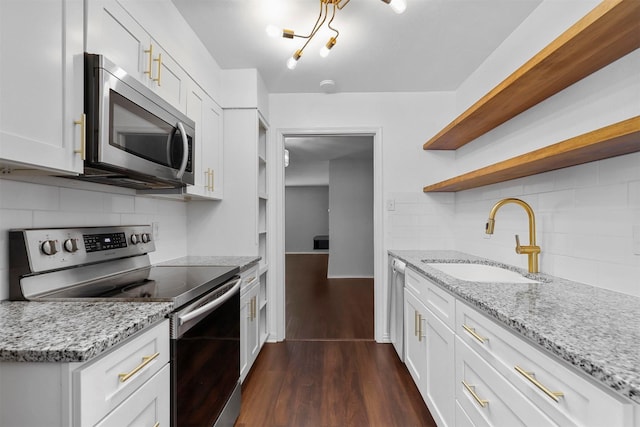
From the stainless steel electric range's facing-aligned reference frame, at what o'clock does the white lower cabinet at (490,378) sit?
The white lower cabinet is roughly at 12 o'clock from the stainless steel electric range.

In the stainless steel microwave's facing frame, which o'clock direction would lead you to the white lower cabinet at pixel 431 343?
The white lower cabinet is roughly at 11 o'clock from the stainless steel microwave.

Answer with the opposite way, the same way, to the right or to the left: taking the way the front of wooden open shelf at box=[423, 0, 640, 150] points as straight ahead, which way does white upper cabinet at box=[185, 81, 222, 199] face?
the opposite way

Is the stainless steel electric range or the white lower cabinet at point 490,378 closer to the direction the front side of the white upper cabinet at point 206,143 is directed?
the white lower cabinet

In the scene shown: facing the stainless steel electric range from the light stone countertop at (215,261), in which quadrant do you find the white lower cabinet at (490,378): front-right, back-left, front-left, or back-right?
front-left

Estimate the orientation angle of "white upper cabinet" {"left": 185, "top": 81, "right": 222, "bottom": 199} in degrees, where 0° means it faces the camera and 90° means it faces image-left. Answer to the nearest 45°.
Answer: approximately 270°

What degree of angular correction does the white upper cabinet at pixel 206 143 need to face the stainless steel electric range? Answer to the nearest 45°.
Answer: approximately 90° to its right

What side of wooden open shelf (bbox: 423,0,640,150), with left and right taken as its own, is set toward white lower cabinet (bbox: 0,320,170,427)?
front

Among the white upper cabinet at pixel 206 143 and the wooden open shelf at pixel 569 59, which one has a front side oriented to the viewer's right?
the white upper cabinet

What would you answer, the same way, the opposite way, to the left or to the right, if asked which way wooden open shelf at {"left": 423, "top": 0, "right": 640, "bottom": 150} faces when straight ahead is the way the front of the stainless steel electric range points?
the opposite way

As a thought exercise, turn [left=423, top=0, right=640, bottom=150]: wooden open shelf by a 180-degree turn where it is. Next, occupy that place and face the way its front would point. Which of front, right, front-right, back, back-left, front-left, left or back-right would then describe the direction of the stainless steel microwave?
back

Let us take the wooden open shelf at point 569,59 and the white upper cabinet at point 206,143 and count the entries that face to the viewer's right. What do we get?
1

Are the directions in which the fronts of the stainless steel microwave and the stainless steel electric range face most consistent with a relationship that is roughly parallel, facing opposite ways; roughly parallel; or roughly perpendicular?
roughly parallel

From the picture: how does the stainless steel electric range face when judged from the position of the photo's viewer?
facing the viewer and to the right of the viewer

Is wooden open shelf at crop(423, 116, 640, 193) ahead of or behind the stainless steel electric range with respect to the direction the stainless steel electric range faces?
ahead

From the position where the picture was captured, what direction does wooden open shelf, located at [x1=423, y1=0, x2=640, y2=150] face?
facing the viewer and to the left of the viewer
